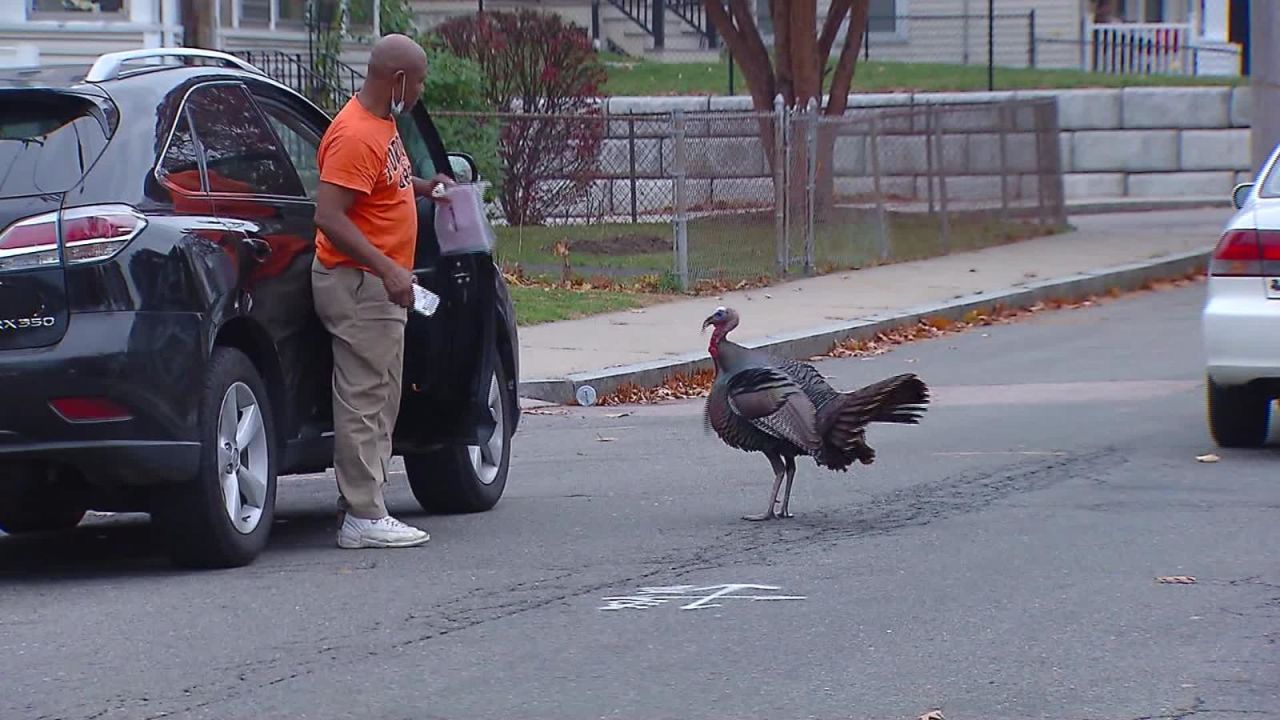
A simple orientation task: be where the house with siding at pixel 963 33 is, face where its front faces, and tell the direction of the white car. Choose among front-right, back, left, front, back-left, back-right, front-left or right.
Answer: front

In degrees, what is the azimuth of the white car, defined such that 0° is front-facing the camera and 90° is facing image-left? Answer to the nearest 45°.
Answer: approximately 180°

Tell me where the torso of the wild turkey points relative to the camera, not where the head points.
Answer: to the viewer's left

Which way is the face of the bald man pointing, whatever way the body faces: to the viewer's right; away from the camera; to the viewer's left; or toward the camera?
to the viewer's right

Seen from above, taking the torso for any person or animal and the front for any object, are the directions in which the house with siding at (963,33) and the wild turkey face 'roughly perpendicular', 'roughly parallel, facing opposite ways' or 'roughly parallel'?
roughly perpendicular

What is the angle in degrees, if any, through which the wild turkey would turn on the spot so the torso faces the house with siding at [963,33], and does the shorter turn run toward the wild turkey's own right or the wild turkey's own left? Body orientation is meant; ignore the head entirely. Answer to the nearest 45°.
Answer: approximately 90° to the wild turkey's own right

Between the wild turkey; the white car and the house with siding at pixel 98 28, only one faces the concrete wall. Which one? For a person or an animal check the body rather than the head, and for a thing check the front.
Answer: the white car

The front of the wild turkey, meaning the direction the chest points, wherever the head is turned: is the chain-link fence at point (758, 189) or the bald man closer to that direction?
the bald man

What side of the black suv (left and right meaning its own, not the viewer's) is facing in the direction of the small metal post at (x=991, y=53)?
front

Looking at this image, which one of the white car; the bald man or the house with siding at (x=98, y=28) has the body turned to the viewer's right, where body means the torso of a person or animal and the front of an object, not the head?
the bald man

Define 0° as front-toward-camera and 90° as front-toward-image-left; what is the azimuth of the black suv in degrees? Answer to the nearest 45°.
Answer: approximately 225°

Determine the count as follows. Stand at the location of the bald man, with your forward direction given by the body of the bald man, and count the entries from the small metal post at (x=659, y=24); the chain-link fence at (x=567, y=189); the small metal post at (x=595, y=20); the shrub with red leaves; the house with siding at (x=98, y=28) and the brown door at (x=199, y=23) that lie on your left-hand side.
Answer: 6
